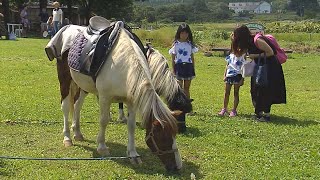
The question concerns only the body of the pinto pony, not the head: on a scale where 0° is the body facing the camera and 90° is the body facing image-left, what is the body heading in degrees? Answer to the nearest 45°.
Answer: approximately 315°

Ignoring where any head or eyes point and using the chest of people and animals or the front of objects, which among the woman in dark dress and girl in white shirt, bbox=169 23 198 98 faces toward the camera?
the girl in white shirt

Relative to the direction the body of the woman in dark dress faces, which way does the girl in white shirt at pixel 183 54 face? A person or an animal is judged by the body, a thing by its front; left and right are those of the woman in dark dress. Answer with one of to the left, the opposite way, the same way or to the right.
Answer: to the left

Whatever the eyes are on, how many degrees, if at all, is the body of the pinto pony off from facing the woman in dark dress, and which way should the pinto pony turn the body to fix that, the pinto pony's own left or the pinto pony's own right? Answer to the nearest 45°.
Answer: approximately 90° to the pinto pony's own left

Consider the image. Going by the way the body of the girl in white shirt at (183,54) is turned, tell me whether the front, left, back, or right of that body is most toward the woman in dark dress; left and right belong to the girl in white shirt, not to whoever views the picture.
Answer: left

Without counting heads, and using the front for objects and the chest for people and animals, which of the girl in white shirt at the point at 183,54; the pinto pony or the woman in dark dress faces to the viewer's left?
the woman in dark dress

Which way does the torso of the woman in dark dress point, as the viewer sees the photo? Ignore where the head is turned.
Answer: to the viewer's left

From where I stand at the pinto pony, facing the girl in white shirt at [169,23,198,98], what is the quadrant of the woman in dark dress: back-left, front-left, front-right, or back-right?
front-right

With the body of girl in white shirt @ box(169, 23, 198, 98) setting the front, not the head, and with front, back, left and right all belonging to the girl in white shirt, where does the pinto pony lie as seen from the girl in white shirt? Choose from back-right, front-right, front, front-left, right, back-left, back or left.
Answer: front

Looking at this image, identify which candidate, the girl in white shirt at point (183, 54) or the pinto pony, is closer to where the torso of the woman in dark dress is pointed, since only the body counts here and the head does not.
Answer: the girl in white shirt

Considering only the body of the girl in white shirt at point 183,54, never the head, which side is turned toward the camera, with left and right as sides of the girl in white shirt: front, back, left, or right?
front

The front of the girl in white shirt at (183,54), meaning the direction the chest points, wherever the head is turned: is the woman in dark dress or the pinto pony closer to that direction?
the pinto pony

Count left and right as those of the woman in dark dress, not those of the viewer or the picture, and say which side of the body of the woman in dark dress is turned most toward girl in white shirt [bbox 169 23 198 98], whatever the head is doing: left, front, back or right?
front

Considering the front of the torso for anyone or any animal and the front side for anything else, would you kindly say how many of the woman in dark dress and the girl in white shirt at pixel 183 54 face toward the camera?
1

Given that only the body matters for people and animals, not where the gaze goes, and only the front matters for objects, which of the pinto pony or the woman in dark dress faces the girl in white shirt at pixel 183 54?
the woman in dark dress

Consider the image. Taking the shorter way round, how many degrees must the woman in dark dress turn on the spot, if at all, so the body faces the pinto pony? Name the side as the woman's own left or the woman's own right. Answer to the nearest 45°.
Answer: approximately 45° to the woman's own left
